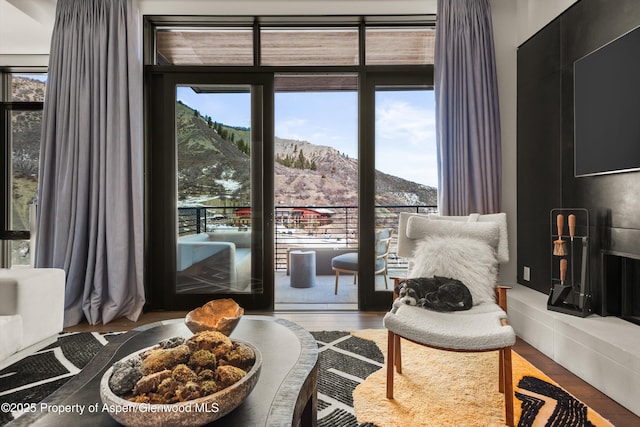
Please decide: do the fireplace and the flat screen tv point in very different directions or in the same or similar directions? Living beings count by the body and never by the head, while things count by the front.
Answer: same or similar directions

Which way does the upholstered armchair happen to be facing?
toward the camera

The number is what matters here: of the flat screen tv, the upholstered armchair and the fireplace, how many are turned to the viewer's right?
0

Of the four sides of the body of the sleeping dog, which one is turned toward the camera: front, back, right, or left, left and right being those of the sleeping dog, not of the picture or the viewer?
left

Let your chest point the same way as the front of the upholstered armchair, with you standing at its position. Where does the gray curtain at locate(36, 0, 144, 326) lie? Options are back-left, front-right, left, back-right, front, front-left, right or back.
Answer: right

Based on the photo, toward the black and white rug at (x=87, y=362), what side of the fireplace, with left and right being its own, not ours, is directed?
front

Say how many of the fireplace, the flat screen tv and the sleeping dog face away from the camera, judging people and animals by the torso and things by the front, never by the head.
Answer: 0

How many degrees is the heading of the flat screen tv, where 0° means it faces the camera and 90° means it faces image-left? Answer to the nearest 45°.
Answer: approximately 45°

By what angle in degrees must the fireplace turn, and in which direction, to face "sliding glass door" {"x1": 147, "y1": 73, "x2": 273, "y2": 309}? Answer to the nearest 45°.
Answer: approximately 45° to its right

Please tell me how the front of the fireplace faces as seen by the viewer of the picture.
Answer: facing the viewer and to the left of the viewer

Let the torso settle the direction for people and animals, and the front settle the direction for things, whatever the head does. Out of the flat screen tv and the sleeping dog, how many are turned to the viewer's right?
0

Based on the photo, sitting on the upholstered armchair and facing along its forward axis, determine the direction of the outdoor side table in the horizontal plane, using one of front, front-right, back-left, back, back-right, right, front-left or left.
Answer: back-right

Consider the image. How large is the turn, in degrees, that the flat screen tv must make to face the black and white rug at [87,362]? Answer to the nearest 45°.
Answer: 0° — it already faces it
